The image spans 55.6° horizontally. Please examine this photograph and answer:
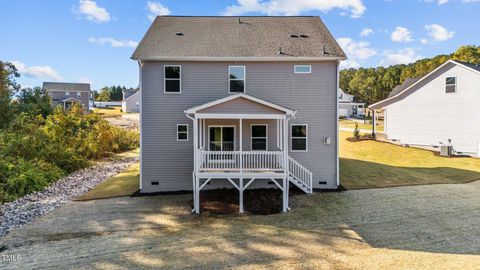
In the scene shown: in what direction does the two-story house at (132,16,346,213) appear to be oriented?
away from the camera

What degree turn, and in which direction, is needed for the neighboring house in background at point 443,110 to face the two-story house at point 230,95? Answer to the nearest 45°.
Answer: approximately 90° to its left

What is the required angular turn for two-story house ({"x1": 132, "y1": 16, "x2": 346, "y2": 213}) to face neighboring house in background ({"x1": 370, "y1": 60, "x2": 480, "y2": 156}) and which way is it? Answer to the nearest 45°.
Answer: approximately 45° to its right

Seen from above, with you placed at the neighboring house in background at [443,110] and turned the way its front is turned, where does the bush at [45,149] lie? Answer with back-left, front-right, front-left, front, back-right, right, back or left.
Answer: left

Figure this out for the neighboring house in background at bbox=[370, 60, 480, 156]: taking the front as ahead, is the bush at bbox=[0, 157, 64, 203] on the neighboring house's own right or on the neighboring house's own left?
on the neighboring house's own left

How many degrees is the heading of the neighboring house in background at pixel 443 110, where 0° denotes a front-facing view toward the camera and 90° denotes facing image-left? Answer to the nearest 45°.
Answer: approximately 135°

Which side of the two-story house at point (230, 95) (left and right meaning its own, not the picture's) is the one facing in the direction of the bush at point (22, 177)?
left
